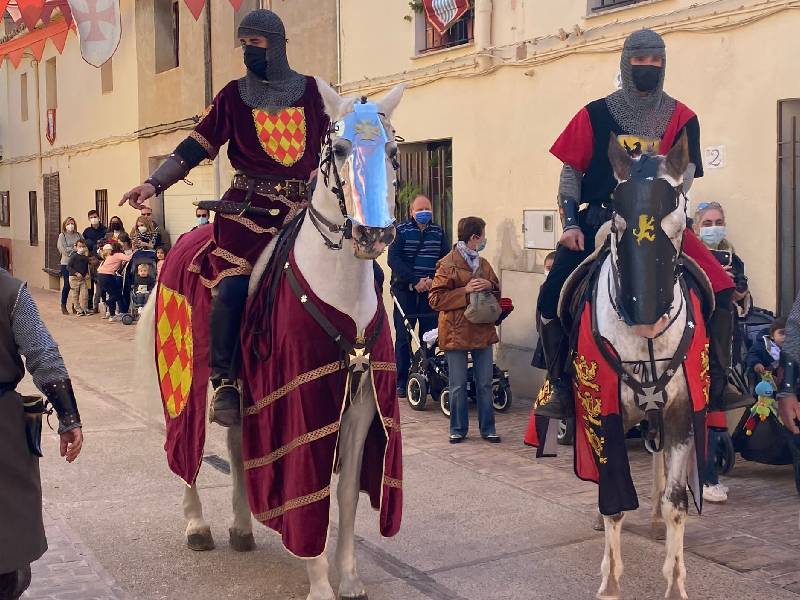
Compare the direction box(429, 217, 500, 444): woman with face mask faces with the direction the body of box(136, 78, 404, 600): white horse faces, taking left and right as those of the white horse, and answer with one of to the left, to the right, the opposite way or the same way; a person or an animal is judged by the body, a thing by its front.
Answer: the same way

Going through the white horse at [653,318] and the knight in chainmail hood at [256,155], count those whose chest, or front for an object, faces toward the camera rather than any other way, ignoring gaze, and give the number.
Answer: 2

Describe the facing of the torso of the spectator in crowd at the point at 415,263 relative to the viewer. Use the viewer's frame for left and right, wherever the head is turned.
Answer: facing the viewer

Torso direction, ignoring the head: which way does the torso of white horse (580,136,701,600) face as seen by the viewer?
toward the camera

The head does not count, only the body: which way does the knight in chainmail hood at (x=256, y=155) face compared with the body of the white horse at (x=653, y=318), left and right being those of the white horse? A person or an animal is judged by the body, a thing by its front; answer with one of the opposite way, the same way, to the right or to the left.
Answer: the same way

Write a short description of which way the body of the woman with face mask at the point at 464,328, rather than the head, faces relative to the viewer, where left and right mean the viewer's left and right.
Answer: facing the viewer and to the right of the viewer

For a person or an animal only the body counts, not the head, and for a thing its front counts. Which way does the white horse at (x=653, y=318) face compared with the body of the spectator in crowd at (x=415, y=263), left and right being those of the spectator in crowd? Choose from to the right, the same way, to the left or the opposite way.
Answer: the same way

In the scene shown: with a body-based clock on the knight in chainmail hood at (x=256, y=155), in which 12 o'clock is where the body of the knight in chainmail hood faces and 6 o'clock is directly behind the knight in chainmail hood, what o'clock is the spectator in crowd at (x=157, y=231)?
The spectator in crowd is roughly at 6 o'clock from the knight in chainmail hood.

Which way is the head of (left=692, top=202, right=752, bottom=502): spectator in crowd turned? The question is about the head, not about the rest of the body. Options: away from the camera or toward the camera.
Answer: toward the camera

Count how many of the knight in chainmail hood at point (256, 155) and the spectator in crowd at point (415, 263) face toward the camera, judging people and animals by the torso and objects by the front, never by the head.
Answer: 2

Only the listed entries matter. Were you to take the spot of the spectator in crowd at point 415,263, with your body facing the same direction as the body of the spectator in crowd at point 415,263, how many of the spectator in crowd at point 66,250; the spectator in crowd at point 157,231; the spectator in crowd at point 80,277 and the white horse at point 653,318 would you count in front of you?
1

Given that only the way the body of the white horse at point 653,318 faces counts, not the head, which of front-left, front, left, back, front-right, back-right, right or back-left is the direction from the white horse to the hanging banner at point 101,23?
back-right
